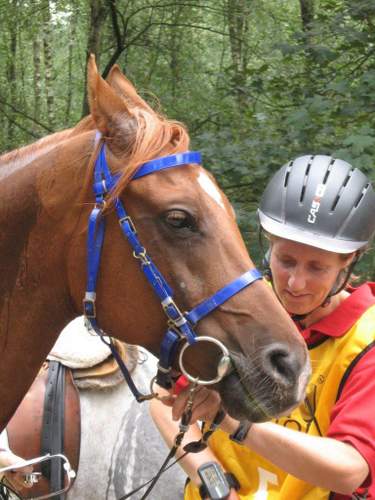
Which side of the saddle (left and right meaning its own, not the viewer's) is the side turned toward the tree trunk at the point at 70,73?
right

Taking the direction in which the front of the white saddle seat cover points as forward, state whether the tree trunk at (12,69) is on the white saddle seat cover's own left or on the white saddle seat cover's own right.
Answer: on the white saddle seat cover's own right

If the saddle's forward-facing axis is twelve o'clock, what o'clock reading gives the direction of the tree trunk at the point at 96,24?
The tree trunk is roughly at 3 o'clock from the saddle.

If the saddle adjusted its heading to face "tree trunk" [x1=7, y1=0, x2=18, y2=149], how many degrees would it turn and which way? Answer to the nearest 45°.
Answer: approximately 90° to its right

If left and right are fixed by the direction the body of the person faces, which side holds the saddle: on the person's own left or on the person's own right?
on the person's own right

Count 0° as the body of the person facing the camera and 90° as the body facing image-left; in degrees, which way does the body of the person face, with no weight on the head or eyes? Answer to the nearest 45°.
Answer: approximately 45°

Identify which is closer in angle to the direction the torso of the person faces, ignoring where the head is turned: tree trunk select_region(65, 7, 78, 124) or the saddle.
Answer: the saddle

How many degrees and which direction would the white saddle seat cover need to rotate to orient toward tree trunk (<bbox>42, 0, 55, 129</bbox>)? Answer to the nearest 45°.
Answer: approximately 90° to its right

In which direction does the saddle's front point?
to the viewer's left

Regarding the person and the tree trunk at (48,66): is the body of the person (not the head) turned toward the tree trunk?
no

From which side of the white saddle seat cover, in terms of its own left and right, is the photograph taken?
left

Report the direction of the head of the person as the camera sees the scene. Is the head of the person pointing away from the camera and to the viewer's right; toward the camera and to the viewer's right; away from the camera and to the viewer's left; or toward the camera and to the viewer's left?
toward the camera and to the viewer's left

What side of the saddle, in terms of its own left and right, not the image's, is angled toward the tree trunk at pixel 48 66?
right
